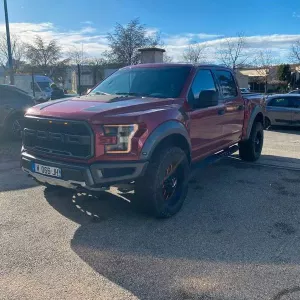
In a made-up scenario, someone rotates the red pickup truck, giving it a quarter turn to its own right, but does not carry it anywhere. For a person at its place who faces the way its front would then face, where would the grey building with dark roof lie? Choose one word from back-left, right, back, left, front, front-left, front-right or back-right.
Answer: front-right

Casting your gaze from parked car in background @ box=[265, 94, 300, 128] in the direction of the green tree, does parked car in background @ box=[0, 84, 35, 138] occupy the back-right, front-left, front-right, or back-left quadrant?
back-left

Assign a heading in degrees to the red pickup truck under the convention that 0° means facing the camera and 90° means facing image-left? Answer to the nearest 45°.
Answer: approximately 45°

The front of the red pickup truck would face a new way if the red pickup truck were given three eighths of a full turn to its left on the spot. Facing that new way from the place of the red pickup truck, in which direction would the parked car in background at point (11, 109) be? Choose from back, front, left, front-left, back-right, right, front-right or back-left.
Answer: back-left

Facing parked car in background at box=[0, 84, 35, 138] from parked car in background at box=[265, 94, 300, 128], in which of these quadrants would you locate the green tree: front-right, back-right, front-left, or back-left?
back-right
